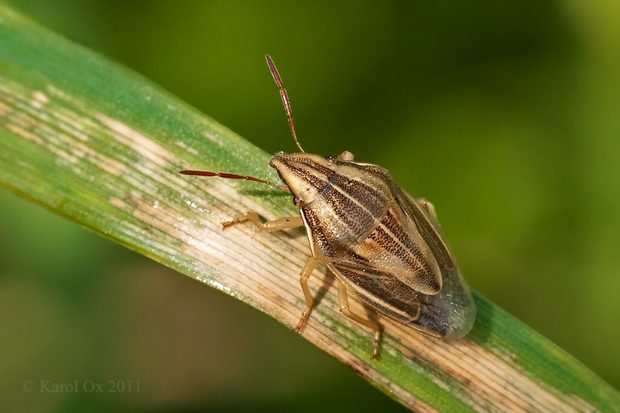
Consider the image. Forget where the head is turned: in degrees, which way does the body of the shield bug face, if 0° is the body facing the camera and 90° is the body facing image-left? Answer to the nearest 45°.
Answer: approximately 135°
